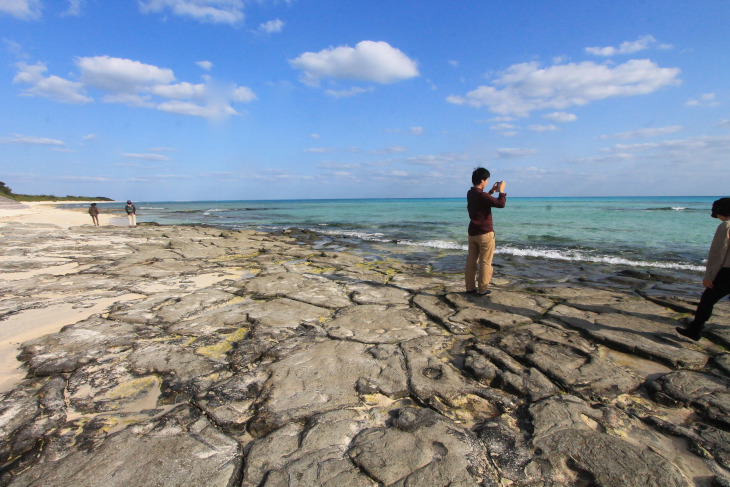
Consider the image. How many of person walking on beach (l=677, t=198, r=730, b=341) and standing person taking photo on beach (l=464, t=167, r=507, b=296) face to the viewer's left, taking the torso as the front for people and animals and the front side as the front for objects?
1

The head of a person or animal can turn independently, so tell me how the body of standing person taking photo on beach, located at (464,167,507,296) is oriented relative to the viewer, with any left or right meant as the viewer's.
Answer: facing away from the viewer and to the right of the viewer

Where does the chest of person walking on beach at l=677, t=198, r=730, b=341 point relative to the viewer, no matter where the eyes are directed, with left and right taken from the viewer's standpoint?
facing to the left of the viewer

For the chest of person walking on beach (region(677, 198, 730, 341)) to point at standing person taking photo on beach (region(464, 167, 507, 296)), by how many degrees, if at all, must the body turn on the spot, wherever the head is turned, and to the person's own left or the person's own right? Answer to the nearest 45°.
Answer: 0° — they already face them

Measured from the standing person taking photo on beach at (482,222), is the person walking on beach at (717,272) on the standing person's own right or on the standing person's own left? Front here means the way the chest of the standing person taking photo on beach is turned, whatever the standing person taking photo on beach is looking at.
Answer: on the standing person's own right
